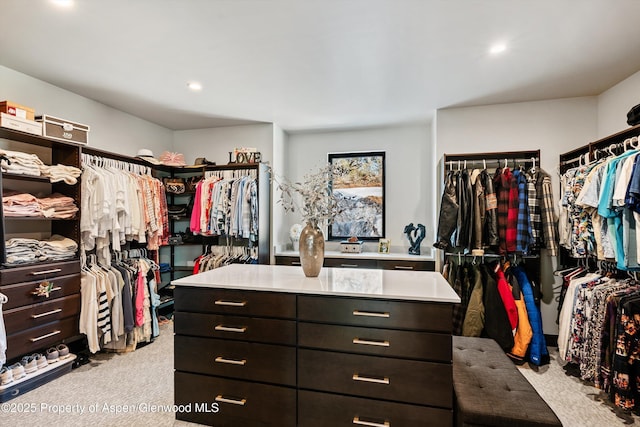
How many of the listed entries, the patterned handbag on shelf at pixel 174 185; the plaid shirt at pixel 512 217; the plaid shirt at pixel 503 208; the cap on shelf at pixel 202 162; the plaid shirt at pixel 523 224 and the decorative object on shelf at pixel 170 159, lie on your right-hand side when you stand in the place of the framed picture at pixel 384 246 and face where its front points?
3

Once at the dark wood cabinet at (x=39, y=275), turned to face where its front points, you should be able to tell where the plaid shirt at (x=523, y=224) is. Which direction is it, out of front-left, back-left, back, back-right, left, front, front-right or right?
front

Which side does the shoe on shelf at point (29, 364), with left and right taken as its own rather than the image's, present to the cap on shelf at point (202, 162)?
left

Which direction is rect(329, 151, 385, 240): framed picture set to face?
toward the camera

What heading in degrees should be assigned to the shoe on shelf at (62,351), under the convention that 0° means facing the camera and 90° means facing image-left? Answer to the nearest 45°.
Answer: approximately 315°

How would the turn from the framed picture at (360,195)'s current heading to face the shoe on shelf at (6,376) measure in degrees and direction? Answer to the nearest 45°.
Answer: approximately 45° to its right

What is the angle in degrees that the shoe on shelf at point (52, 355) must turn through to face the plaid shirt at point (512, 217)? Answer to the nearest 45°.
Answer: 0° — it already faces it

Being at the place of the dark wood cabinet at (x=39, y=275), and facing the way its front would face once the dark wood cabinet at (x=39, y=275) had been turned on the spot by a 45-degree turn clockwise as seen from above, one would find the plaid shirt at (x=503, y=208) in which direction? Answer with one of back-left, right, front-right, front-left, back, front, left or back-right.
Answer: front-left

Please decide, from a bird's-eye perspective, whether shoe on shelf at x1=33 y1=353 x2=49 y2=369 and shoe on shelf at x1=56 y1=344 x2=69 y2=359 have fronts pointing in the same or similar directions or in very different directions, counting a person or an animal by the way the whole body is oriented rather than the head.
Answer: same or similar directions

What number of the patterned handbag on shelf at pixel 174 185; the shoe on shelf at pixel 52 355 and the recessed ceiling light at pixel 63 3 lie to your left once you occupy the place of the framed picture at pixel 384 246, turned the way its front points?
0

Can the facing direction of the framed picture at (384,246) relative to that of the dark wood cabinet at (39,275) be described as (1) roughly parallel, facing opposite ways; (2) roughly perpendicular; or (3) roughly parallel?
roughly perpendicular

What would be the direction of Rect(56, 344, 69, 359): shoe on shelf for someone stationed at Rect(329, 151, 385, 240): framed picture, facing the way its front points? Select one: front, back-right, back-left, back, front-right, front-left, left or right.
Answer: front-right

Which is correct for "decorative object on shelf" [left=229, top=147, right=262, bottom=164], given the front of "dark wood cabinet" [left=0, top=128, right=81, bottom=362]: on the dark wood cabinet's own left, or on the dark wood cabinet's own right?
on the dark wood cabinet's own left

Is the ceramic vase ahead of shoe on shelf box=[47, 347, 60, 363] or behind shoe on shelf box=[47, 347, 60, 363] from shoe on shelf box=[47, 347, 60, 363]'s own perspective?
ahead

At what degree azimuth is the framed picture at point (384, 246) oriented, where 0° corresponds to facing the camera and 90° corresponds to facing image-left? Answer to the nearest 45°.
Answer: approximately 0°

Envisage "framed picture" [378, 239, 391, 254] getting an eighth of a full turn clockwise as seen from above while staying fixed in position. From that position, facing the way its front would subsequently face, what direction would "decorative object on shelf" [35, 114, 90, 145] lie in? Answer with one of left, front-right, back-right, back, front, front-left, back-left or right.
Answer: front

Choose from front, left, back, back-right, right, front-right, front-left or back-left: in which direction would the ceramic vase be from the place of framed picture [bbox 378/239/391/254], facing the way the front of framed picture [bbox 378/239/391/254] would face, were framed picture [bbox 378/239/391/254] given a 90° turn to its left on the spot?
right
